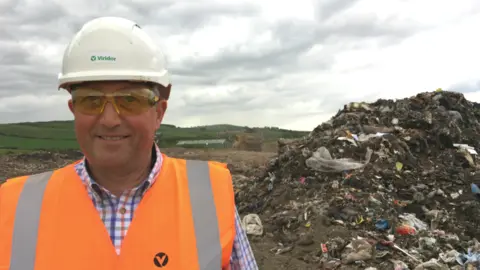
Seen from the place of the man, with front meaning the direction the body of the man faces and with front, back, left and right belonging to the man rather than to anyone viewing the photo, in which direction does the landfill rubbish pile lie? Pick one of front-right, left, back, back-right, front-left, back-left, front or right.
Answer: back-left

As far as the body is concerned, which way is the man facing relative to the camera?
toward the camera

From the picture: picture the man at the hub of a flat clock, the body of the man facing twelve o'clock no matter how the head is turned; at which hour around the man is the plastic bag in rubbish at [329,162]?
The plastic bag in rubbish is roughly at 7 o'clock from the man.
